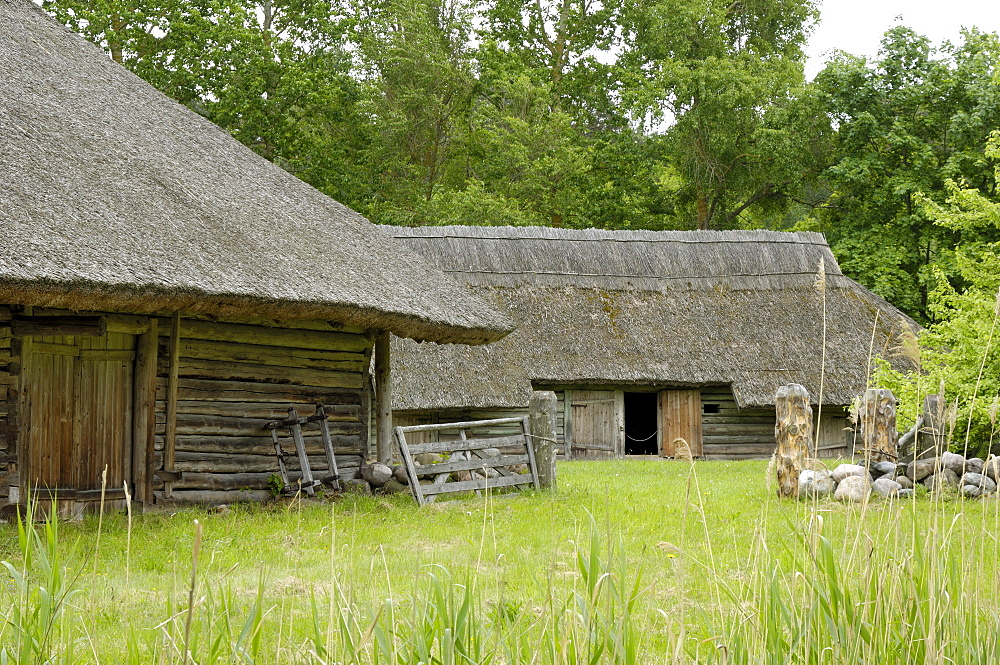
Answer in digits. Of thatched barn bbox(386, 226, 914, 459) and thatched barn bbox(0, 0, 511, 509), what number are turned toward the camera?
2

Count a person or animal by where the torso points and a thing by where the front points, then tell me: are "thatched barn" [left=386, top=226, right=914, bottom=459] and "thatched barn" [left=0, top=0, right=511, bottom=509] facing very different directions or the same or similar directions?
same or similar directions

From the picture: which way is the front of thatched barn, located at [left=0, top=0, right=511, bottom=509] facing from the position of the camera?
facing the viewer

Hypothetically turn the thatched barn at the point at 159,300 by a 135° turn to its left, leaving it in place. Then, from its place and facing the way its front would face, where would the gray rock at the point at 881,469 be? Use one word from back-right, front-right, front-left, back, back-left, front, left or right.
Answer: front-right

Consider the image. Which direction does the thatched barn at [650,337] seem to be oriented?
toward the camera

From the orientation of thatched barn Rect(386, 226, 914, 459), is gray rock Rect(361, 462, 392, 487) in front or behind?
in front

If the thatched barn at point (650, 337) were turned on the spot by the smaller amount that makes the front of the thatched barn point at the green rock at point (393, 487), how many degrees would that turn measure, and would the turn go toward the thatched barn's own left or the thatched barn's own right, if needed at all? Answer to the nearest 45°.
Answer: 0° — it already faces it

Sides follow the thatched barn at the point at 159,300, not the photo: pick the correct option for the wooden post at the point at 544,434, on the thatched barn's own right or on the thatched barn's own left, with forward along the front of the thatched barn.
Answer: on the thatched barn's own left

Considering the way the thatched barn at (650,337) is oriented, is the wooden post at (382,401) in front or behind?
in front

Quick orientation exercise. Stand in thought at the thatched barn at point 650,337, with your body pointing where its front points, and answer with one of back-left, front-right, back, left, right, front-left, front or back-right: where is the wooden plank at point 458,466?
front

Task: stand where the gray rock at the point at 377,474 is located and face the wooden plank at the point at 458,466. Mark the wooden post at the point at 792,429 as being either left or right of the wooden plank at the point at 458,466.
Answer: left

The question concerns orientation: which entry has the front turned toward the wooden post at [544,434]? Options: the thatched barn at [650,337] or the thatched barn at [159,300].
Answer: the thatched barn at [650,337]

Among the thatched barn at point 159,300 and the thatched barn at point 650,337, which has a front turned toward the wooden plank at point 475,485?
the thatched barn at point 650,337

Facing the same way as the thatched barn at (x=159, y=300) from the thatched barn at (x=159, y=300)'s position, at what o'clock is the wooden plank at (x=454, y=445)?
The wooden plank is roughly at 9 o'clock from the thatched barn.

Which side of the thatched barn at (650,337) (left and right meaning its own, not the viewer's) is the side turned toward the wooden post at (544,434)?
front

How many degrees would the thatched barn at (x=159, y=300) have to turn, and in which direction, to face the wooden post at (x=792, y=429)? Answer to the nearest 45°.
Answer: approximately 90° to its left

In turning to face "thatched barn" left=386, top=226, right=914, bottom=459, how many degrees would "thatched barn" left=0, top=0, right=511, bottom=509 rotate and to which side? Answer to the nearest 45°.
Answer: approximately 135° to its left
